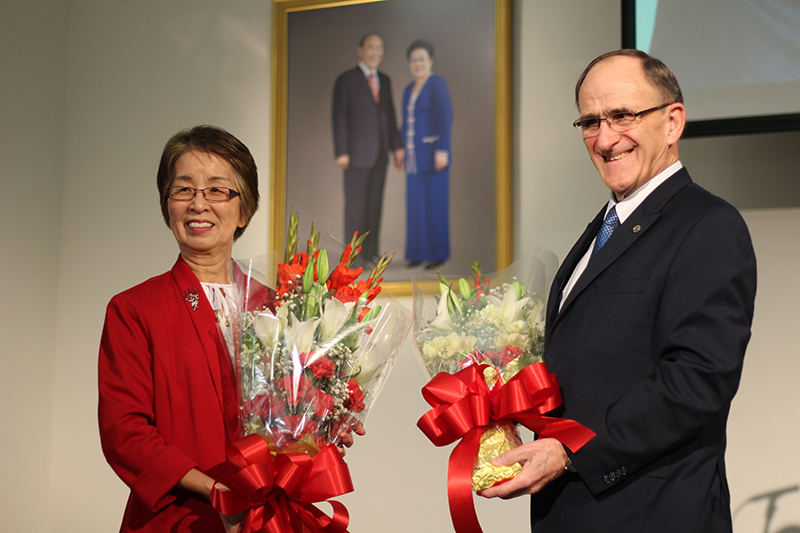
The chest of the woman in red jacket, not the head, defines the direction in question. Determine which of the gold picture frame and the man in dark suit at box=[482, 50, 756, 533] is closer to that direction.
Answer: the man in dark suit

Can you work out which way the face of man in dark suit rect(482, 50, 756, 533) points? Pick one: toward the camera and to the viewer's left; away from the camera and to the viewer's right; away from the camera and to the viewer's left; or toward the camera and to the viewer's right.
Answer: toward the camera and to the viewer's left

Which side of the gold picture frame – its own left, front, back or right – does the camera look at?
front

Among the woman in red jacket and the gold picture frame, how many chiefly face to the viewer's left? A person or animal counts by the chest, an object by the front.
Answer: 0

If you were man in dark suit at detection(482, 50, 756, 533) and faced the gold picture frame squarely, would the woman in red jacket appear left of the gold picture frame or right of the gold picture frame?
left

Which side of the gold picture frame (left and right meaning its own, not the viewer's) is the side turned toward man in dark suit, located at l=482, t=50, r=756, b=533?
front

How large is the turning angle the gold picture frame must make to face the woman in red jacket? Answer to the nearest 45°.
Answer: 0° — it already faces them

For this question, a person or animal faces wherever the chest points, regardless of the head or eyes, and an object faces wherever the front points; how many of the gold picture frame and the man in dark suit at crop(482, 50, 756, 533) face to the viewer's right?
0

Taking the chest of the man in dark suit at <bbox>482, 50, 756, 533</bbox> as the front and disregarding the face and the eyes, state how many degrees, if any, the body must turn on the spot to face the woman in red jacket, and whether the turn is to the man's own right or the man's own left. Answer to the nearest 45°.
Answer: approximately 45° to the man's own right

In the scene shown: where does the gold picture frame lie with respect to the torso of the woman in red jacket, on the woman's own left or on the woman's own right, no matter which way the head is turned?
on the woman's own left

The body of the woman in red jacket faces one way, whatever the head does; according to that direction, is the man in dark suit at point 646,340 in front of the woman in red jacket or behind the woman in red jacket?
in front

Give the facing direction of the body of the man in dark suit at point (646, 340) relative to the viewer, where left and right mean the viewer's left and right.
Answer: facing the viewer and to the left of the viewer

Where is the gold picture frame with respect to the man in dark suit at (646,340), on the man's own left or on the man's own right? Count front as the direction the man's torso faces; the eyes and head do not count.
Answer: on the man's own right
